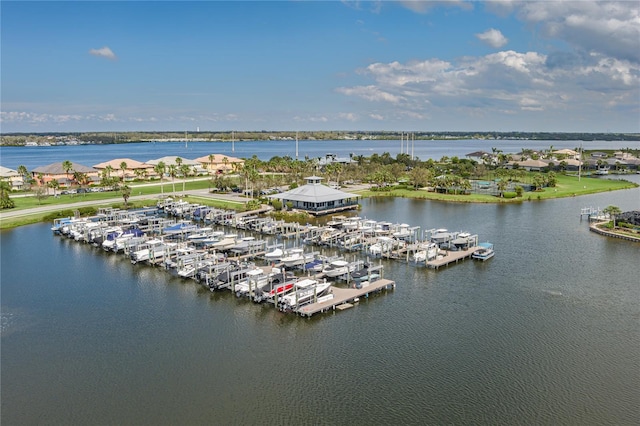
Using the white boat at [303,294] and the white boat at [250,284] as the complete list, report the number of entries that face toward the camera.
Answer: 0

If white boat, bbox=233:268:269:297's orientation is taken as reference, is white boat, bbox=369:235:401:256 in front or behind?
in front

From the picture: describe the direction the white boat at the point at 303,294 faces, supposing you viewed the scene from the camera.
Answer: facing away from the viewer and to the right of the viewer

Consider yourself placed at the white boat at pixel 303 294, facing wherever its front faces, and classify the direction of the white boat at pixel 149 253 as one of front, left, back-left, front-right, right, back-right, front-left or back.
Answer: left

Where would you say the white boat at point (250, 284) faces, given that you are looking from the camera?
facing away from the viewer and to the right of the viewer

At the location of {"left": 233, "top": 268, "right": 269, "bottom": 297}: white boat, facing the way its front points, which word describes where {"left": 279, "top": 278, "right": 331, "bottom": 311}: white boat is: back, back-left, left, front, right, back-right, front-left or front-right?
right

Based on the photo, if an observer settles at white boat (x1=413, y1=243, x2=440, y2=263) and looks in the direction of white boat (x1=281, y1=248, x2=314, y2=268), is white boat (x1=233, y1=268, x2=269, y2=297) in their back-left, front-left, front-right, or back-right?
front-left

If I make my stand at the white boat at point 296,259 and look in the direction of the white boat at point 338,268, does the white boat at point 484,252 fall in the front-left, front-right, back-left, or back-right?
front-left

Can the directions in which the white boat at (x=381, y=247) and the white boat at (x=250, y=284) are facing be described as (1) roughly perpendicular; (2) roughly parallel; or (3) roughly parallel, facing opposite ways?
roughly parallel

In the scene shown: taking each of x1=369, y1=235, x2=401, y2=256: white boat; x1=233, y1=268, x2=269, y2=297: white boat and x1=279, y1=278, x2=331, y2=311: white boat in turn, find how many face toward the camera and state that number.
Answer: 0
